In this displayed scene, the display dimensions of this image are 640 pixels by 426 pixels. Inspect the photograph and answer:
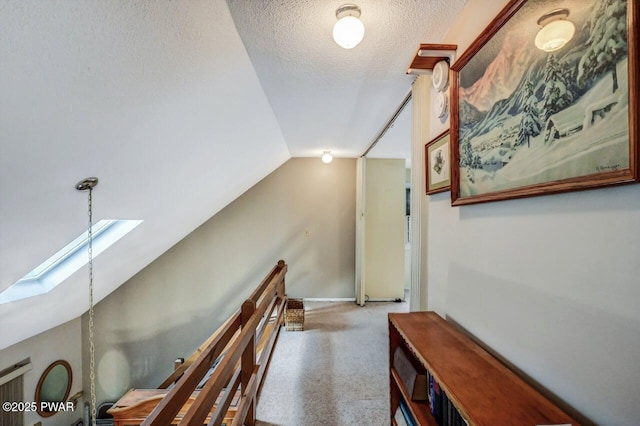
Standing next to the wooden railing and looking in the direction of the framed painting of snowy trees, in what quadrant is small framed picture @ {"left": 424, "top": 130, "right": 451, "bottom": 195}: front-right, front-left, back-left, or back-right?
front-left

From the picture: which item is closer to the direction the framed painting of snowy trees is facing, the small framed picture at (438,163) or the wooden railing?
the wooden railing

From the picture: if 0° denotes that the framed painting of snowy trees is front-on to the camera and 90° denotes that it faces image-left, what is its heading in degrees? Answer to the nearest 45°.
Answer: approximately 45°

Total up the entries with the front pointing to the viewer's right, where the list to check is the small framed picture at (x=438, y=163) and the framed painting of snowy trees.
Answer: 0

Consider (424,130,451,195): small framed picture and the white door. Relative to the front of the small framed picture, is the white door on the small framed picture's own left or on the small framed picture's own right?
on the small framed picture's own right

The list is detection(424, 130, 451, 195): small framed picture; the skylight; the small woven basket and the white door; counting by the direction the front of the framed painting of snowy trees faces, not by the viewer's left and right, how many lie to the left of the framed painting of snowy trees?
0

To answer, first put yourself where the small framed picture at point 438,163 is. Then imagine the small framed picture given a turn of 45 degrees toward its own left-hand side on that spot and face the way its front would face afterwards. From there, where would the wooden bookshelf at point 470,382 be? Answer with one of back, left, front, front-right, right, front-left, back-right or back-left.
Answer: front

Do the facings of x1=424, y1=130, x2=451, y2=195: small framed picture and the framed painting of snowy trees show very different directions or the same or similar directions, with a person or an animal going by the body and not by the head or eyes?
same or similar directions

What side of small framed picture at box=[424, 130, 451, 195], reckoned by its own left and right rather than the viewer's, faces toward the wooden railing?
front
